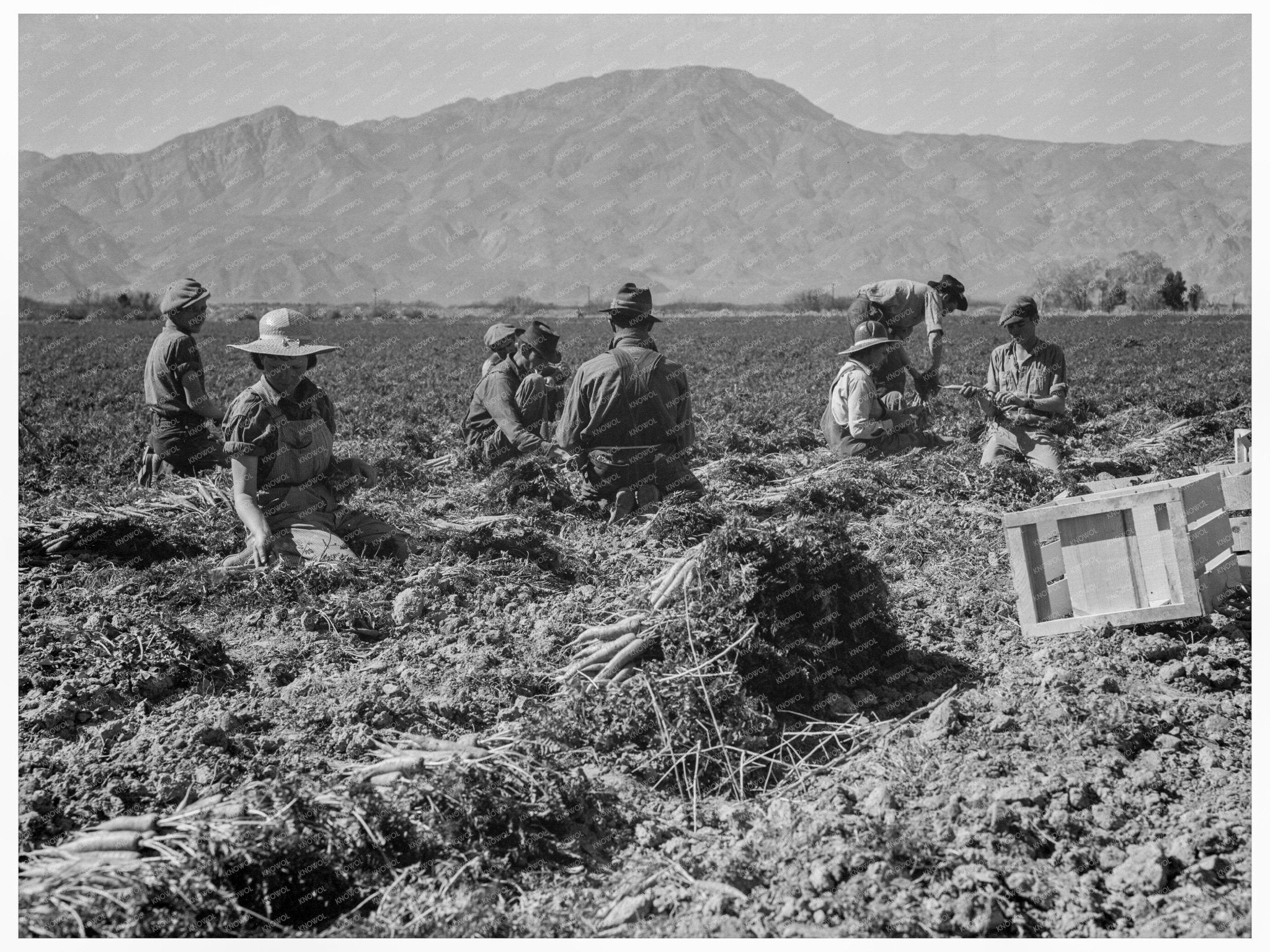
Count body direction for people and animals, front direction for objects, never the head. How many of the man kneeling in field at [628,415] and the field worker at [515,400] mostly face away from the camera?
1

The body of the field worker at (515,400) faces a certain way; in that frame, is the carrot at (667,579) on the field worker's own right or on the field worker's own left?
on the field worker's own right

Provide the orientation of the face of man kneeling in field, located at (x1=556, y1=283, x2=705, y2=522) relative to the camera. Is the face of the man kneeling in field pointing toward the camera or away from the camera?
away from the camera

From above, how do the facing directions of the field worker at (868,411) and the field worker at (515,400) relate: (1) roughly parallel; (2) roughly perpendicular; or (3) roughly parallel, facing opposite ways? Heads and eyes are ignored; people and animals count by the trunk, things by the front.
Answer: roughly parallel

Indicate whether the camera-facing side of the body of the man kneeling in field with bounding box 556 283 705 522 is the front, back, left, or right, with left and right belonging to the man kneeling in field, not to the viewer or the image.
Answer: back

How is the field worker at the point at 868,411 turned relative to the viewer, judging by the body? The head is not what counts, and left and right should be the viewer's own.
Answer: facing to the right of the viewer

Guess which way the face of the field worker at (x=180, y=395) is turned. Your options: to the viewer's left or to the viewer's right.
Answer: to the viewer's right

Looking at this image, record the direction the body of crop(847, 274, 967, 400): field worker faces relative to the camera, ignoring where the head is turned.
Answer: to the viewer's right

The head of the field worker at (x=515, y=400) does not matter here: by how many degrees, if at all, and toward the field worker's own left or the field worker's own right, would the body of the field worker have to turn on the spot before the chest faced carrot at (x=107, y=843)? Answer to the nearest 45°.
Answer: approximately 90° to the field worker's own right

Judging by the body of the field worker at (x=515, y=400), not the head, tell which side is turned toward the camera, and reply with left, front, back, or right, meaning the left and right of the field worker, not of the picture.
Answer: right

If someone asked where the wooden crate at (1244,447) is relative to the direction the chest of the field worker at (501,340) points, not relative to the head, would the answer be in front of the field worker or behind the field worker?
in front

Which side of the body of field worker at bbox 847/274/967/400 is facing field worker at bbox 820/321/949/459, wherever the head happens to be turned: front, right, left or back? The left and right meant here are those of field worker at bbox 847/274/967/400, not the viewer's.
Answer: right

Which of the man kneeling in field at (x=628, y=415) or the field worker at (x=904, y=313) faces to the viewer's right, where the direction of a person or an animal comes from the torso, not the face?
the field worker
